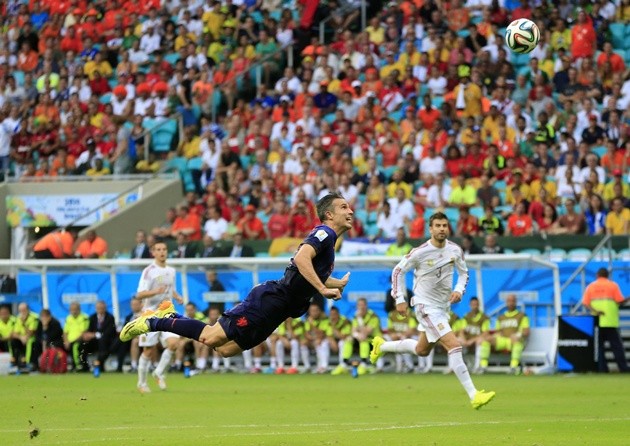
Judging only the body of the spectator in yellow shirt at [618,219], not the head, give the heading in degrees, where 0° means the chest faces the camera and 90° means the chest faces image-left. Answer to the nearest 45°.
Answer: approximately 0°

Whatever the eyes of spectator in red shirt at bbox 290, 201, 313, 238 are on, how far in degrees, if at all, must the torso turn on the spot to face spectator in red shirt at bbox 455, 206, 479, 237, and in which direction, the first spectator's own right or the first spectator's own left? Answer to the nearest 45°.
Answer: approximately 45° to the first spectator's own left

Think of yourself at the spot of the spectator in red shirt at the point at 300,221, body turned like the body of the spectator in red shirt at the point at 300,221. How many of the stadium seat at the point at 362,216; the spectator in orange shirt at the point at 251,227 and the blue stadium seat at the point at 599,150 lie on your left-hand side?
2

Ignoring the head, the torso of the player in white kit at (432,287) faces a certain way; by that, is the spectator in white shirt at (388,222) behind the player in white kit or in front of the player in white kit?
behind

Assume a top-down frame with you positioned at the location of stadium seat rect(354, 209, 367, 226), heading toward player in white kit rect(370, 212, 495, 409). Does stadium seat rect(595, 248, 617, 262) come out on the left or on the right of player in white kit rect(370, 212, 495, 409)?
left

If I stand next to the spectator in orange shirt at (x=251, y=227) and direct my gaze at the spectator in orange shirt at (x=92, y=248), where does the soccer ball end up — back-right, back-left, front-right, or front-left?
back-left
